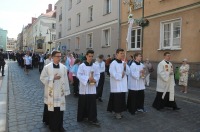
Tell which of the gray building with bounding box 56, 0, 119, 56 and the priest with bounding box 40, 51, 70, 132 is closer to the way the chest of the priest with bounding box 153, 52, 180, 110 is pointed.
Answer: the priest with bounding box 40, 51, 70, 132

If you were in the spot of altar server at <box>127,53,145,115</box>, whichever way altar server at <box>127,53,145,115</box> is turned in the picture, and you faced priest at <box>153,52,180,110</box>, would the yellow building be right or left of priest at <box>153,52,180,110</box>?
left

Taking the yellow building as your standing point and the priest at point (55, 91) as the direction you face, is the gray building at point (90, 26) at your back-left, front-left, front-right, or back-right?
back-right

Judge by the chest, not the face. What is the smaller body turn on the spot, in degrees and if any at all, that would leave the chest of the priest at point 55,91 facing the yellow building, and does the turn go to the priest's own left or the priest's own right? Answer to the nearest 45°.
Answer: approximately 90° to the priest's own left

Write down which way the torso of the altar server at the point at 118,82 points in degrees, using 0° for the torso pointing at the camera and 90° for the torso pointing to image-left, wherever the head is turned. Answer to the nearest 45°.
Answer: approximately 315°

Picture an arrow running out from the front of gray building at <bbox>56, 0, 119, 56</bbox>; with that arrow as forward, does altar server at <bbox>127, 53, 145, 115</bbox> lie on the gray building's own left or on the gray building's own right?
on the gray building's own left

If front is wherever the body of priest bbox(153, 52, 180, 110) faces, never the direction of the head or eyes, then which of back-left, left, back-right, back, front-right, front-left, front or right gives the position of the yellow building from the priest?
back-left

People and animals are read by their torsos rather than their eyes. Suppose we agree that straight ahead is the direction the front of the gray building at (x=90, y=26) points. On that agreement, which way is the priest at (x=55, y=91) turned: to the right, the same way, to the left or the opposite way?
to the left

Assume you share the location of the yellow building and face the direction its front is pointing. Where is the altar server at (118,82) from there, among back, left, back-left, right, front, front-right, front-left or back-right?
front-left

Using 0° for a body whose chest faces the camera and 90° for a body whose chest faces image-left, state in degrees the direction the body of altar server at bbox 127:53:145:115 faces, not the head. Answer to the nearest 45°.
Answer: approximately 315°

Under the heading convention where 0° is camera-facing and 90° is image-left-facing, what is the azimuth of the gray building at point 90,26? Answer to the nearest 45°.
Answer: approximately 45°

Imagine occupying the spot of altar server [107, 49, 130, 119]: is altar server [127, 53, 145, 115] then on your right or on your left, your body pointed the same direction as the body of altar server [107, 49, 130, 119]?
on your left

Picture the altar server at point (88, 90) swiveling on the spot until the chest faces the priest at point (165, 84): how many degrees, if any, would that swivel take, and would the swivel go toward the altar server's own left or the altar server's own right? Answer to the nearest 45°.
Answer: approximately 90° to the altar server's own left
